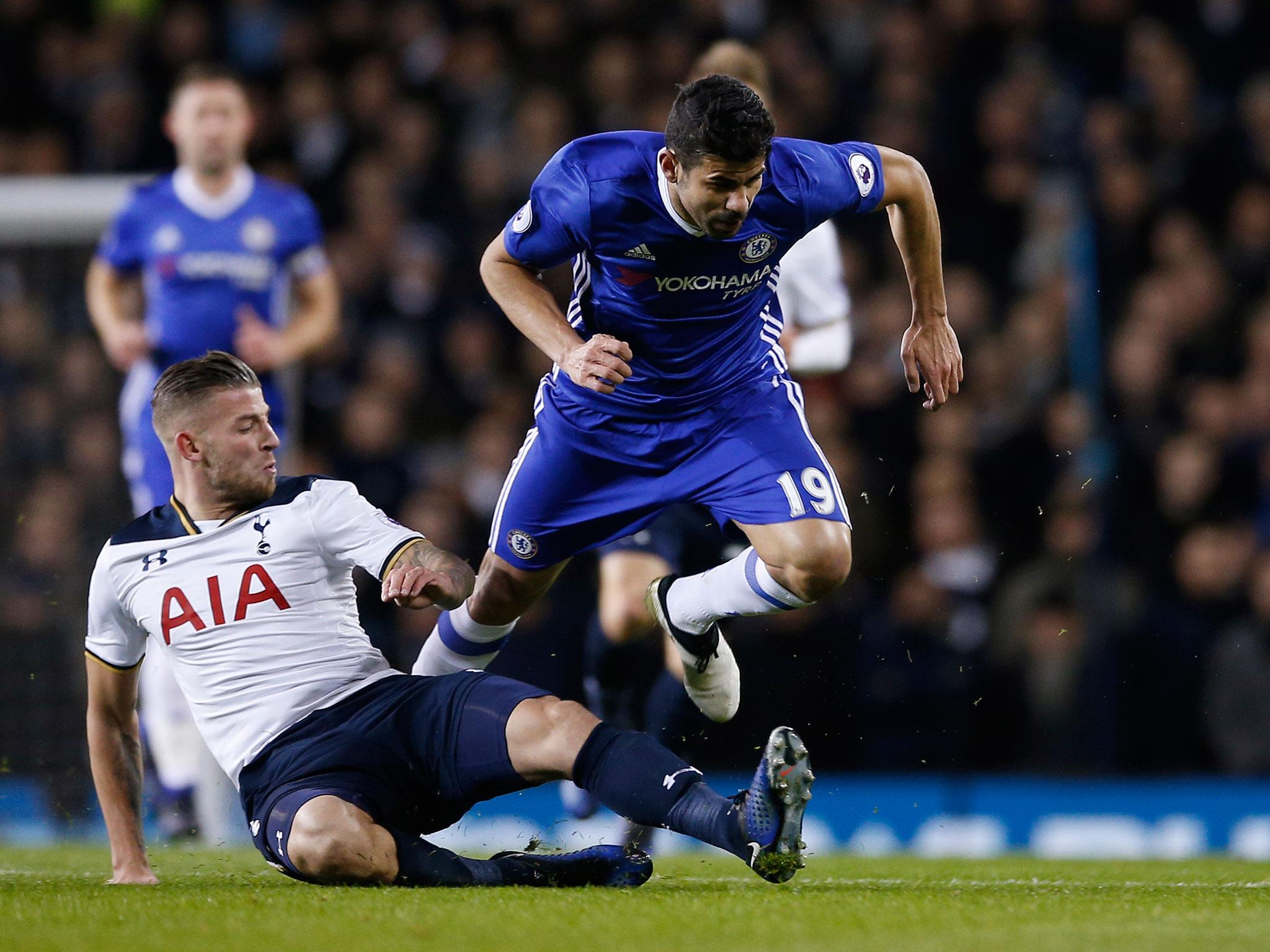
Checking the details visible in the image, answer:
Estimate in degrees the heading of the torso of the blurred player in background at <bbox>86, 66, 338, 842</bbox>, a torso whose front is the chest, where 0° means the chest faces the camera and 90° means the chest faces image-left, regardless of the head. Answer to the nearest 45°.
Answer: approximately 0°

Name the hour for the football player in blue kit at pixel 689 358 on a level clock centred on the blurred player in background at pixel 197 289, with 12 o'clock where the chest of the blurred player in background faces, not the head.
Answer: The football player in blue kit is roughly at 11 o'clock from the blurred player in background.

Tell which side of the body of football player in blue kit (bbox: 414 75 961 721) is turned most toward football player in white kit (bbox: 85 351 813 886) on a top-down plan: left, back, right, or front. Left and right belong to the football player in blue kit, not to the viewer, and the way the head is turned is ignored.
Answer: right

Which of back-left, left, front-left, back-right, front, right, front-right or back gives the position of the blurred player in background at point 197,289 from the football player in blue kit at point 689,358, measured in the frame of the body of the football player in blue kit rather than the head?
back

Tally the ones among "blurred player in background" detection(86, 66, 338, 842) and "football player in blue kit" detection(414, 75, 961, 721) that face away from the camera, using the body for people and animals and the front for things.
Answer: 0

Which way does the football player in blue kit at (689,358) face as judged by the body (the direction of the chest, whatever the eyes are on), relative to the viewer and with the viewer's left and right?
facing the viewer and to the right of the viewer
